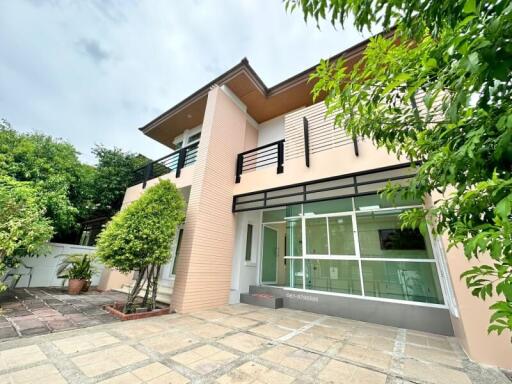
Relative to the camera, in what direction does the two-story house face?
facing the viewer and to the left of the viewer

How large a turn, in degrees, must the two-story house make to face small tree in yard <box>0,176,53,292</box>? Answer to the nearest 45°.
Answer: approximately 45° to its right

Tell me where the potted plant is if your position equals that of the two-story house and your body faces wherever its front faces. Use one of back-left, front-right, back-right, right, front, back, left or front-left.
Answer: front-right

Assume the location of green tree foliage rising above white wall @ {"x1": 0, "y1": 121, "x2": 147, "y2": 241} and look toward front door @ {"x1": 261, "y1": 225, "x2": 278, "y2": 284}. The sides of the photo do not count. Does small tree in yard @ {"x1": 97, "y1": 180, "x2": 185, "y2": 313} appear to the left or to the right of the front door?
right

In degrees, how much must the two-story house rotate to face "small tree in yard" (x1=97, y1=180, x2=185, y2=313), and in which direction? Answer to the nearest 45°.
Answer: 0° — it already faces it

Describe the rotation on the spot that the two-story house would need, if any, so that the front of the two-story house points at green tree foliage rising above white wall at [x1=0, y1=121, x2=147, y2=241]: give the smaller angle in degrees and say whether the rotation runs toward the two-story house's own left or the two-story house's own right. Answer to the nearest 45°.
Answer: approximately 45° to the two-story house's own right
